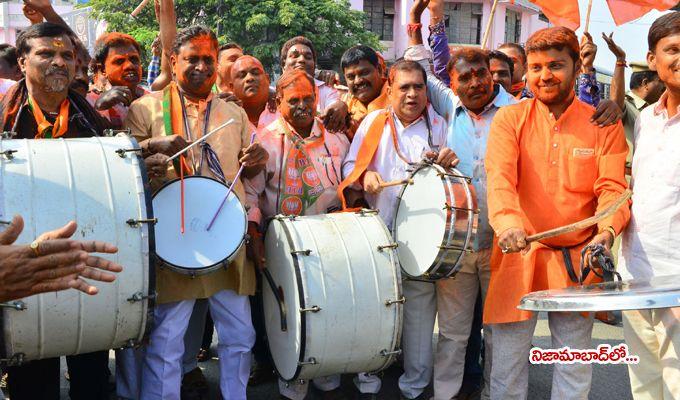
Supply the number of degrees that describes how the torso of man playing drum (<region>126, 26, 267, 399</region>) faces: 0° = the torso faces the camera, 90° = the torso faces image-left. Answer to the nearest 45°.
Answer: approximately 0°

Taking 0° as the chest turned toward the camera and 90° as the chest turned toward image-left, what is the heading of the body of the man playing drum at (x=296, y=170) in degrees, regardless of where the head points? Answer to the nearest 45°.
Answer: approximately 0°

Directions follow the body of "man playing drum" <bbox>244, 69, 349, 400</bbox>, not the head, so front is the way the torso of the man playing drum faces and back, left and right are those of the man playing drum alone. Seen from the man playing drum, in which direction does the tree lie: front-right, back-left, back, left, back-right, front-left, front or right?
back

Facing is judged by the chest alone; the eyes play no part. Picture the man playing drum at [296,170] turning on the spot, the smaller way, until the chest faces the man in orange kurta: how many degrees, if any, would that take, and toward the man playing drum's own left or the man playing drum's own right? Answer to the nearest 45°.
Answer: approximately 45° to the man playing drum's own left

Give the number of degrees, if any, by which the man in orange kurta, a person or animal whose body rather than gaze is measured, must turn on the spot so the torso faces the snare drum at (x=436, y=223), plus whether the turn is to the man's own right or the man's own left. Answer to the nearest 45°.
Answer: approximately 90° to the man's own right

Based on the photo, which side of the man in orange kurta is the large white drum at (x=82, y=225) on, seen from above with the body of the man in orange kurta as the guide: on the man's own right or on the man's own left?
on the man's own right

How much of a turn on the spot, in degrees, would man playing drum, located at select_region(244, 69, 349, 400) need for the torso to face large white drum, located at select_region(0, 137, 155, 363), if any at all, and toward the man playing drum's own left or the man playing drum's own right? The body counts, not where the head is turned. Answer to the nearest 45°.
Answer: approximately 45° to the man playing drum's own right

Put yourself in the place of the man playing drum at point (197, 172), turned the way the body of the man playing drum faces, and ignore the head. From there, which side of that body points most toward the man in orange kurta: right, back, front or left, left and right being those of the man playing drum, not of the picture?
left

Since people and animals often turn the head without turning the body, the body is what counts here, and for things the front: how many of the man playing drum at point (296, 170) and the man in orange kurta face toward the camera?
2
